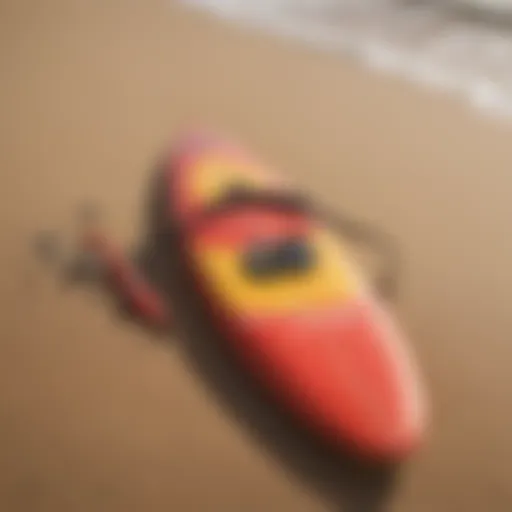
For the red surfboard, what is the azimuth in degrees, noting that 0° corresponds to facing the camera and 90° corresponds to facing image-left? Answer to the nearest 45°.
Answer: approximately 315°
